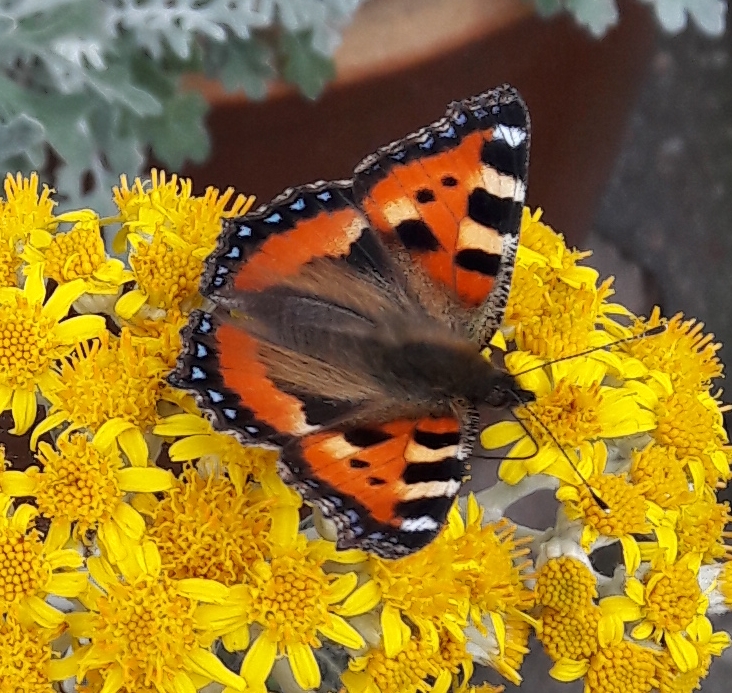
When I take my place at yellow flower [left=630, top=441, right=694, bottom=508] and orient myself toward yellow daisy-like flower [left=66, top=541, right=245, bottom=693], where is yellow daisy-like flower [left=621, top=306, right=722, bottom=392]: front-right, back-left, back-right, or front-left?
back-right

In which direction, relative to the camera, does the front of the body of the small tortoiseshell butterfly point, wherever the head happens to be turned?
to the viewer's right
